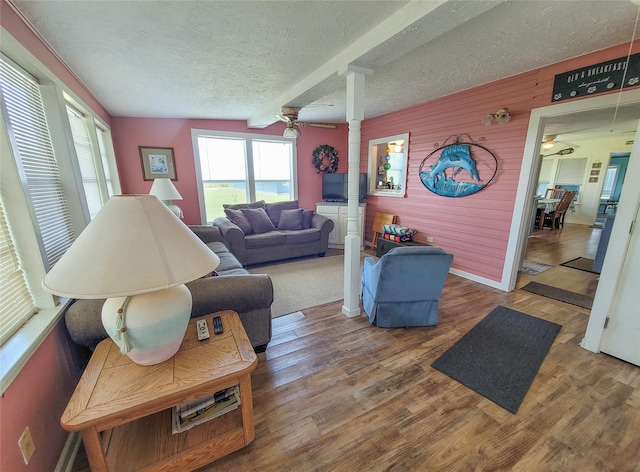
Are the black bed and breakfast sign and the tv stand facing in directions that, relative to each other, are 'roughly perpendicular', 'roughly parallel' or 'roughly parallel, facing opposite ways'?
roughly perpendicular

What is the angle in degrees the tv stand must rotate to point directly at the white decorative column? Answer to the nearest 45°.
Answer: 0° — it already faces it

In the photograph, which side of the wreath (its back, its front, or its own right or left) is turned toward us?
front

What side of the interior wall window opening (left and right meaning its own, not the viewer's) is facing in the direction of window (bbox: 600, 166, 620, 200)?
back

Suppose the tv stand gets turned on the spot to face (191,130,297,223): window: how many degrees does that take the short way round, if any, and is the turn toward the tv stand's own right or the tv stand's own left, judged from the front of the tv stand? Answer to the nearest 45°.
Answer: approximately 90° to the tv stand's own right

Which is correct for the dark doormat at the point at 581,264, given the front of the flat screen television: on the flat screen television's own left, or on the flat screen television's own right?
on the flat screen television's own left

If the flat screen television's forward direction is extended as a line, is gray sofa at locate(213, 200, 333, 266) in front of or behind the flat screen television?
in front

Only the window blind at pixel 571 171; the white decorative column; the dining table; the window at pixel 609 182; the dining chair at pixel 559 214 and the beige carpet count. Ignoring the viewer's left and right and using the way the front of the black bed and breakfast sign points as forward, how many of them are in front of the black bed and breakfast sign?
2

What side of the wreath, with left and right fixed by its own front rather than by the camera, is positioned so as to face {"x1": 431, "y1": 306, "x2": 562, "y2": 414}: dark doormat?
front

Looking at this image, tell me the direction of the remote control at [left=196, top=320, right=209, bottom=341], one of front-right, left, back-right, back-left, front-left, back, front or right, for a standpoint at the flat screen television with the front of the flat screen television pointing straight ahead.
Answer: front

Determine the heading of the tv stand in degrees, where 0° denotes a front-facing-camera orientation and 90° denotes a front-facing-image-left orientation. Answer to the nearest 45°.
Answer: approximately 0°

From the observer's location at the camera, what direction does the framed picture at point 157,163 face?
facing the viewer

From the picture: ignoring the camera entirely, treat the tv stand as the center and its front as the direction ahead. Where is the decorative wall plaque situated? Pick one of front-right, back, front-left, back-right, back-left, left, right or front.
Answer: front-left

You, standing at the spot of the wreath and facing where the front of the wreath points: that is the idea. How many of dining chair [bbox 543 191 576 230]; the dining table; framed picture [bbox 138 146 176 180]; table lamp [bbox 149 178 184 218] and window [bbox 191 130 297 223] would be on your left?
2

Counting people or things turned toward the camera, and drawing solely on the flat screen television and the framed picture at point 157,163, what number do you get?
2

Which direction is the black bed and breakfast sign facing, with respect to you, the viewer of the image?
facing the viewer and to the left of the viewer
